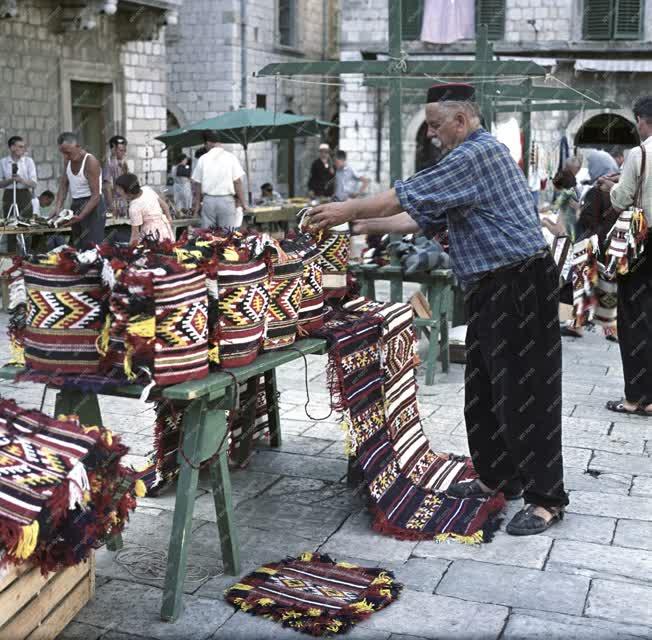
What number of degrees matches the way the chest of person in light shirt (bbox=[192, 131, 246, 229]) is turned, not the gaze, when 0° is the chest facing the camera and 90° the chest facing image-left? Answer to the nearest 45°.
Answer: approximately 180°

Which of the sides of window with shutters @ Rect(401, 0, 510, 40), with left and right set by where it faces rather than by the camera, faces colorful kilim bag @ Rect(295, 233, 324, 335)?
front

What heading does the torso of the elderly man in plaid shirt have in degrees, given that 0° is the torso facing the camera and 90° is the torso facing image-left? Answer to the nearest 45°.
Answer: approximately 90°

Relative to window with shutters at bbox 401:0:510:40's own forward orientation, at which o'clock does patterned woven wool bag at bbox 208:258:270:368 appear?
The patterned woven wool bag is roughly at 12 o'clock from the window with shutters.

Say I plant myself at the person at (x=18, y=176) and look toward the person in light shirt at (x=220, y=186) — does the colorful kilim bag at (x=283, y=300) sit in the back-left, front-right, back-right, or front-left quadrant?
front-right

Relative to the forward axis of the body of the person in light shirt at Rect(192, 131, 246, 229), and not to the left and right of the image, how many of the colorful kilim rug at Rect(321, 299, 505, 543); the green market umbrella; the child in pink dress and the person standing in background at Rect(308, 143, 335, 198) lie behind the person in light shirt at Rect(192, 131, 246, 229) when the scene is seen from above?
2

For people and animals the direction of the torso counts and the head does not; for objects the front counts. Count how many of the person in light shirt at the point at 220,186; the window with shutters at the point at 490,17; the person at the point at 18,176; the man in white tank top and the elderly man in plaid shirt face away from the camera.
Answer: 1

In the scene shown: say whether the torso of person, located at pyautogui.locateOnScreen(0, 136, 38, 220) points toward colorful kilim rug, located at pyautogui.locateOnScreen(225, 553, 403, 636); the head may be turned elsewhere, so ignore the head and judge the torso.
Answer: yes

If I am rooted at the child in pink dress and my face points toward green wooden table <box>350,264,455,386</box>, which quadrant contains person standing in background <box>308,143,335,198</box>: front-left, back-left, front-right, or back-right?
back-left

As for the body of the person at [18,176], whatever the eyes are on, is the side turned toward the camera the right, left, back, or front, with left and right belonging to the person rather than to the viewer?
front

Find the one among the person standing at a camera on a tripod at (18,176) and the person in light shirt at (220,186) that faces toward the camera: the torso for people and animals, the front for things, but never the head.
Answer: the person standing at a camera on a tripod

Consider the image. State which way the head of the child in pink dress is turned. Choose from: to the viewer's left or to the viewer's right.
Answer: to the viewer's left

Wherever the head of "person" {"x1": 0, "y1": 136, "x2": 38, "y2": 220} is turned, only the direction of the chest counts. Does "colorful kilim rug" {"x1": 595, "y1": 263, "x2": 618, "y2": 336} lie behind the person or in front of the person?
in front

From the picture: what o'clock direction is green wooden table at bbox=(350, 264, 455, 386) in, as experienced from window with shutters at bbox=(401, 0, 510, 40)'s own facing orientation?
The green wooden table is roughly at 12 o'clock from the window with shutters.
